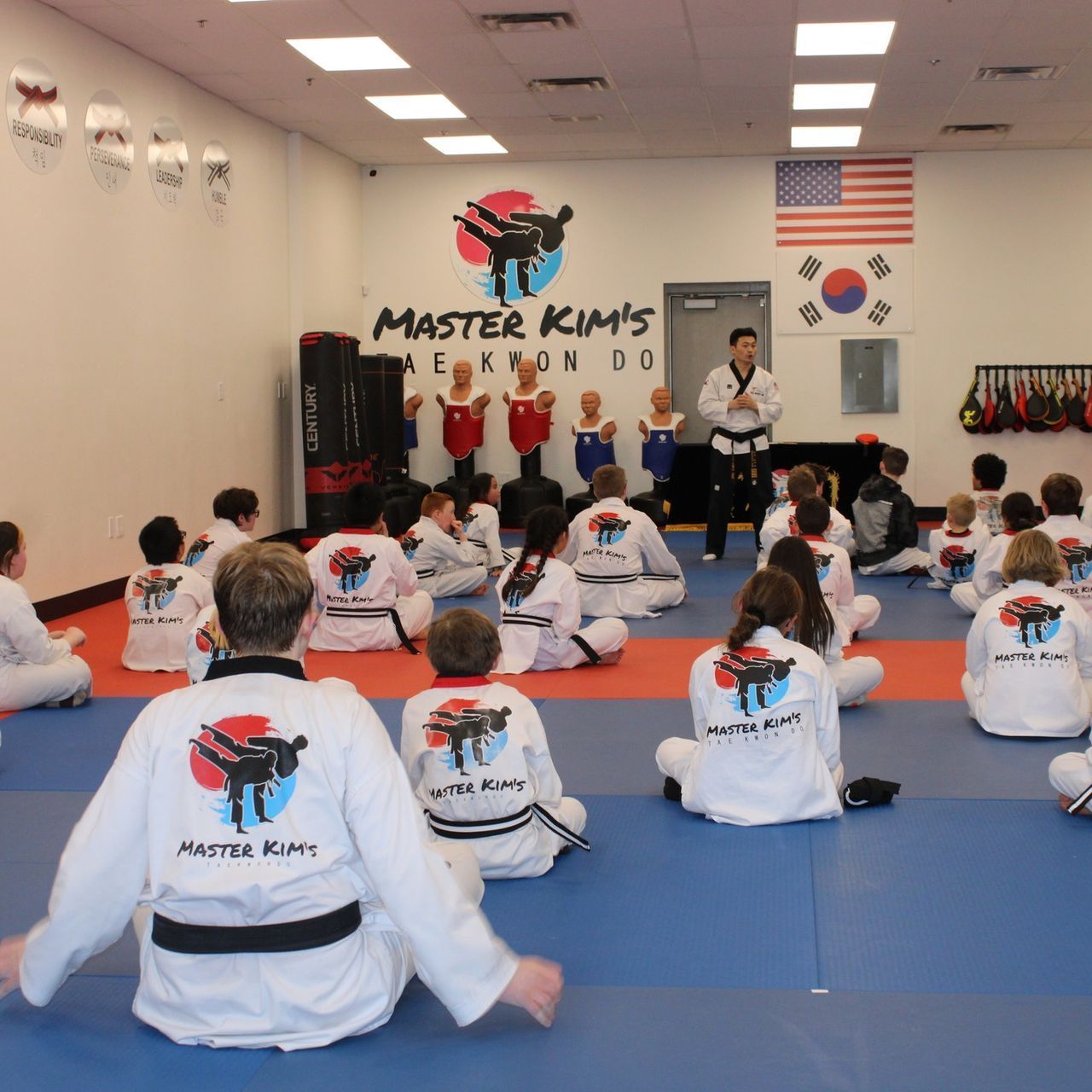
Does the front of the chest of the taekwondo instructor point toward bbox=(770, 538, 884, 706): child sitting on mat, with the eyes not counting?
yes

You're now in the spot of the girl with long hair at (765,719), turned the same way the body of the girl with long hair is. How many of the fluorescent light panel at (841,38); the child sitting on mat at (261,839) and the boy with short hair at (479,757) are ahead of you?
1

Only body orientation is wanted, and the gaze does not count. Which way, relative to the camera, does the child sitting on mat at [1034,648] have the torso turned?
away from the camera

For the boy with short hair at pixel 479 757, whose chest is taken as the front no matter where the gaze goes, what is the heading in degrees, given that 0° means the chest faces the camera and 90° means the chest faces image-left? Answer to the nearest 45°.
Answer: approximately 180°

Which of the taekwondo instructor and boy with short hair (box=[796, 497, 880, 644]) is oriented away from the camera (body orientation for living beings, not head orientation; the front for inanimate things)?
the boy with short hair

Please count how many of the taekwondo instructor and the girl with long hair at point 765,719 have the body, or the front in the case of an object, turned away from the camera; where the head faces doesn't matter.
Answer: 1

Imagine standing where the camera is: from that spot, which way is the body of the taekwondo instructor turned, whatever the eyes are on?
toward the camera

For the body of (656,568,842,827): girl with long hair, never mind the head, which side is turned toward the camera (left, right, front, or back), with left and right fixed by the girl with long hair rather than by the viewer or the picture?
back

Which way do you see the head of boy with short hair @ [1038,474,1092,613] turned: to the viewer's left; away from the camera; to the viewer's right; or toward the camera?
away from the camera

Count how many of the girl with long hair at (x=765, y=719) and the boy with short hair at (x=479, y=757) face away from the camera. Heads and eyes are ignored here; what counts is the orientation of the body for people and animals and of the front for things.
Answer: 2

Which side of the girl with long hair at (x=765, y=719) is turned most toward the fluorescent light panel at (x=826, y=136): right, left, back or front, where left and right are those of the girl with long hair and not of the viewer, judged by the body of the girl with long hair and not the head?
front

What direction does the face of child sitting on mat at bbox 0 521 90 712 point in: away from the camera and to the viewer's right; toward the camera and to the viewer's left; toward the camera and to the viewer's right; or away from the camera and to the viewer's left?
away from the camera and to the viewer's right

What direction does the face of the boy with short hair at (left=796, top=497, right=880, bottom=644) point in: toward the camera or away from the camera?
away from the camera

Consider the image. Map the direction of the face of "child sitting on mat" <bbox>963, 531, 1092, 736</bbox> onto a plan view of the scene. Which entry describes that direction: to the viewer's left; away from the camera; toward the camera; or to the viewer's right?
away from the camera

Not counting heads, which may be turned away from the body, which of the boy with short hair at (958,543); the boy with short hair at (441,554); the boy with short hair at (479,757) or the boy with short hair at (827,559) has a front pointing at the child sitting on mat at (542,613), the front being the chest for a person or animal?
the boy with short hair at (479,757)

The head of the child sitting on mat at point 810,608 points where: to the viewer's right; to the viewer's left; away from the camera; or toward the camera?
away from the camera

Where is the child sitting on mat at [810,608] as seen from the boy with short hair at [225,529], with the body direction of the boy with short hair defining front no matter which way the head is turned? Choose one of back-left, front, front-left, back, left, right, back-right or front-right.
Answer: right

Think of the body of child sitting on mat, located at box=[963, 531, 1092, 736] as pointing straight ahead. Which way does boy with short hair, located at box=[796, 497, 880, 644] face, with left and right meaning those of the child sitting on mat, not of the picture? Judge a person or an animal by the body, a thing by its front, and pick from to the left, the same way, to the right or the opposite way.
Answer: the same way

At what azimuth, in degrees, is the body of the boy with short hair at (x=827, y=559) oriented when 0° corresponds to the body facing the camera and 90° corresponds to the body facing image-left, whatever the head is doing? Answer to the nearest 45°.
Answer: approximately 180°

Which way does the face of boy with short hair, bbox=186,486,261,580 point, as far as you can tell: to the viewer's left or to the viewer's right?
to the viewer's right

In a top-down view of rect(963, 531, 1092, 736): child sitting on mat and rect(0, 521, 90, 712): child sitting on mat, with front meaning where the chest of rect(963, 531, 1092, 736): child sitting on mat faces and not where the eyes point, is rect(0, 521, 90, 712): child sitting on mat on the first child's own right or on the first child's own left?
on the first child's own left

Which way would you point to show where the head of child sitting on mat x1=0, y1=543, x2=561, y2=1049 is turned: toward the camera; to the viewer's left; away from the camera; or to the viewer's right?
away from the camera
